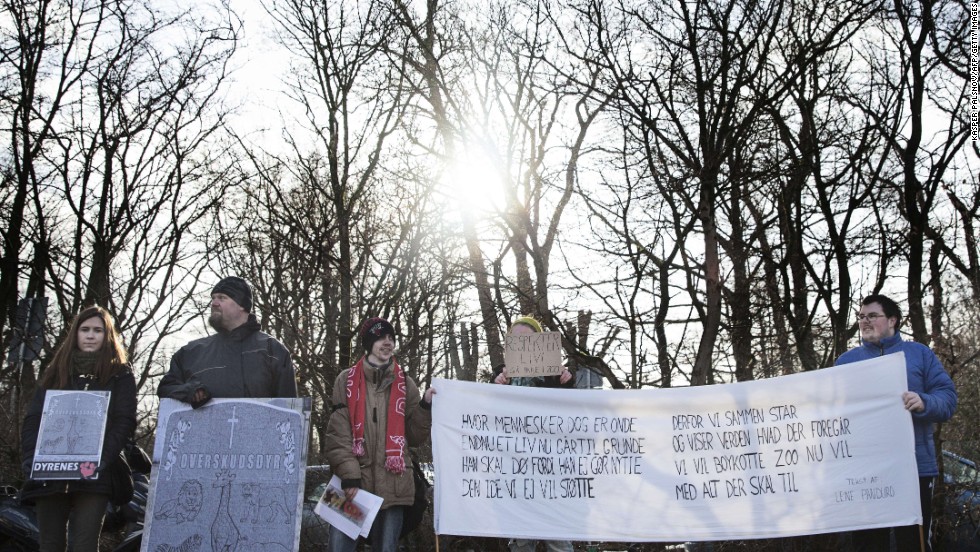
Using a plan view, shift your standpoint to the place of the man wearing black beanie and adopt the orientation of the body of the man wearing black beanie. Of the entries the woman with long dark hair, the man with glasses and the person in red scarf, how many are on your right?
1

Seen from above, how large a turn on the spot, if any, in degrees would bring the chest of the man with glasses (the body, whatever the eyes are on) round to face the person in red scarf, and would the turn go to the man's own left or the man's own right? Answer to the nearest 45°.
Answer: approximately 45° to the man's own right

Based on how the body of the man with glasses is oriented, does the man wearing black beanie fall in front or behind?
in front

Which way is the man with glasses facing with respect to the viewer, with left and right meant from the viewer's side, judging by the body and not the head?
facing the viewer and to the left of the viewer

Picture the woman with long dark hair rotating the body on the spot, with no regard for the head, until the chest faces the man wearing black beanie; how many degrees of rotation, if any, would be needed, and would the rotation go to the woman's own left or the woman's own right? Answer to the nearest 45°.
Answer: approximately 90° to the woman's own left

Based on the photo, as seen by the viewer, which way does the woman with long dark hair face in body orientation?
toward the camera

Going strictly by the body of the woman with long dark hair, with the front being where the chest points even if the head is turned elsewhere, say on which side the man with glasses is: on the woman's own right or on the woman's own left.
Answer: on the woman's own left

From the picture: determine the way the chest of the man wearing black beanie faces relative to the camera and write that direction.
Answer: toward the camera

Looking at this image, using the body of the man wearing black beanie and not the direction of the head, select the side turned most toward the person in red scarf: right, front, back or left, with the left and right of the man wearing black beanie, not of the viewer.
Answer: left

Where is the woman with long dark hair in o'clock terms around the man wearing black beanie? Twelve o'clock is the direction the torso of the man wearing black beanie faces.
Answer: The woman with long dark hair is roughly at 3 o'clock from the man wearing black beanie.

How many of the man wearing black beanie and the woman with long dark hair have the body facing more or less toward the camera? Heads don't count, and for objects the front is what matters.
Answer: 2
